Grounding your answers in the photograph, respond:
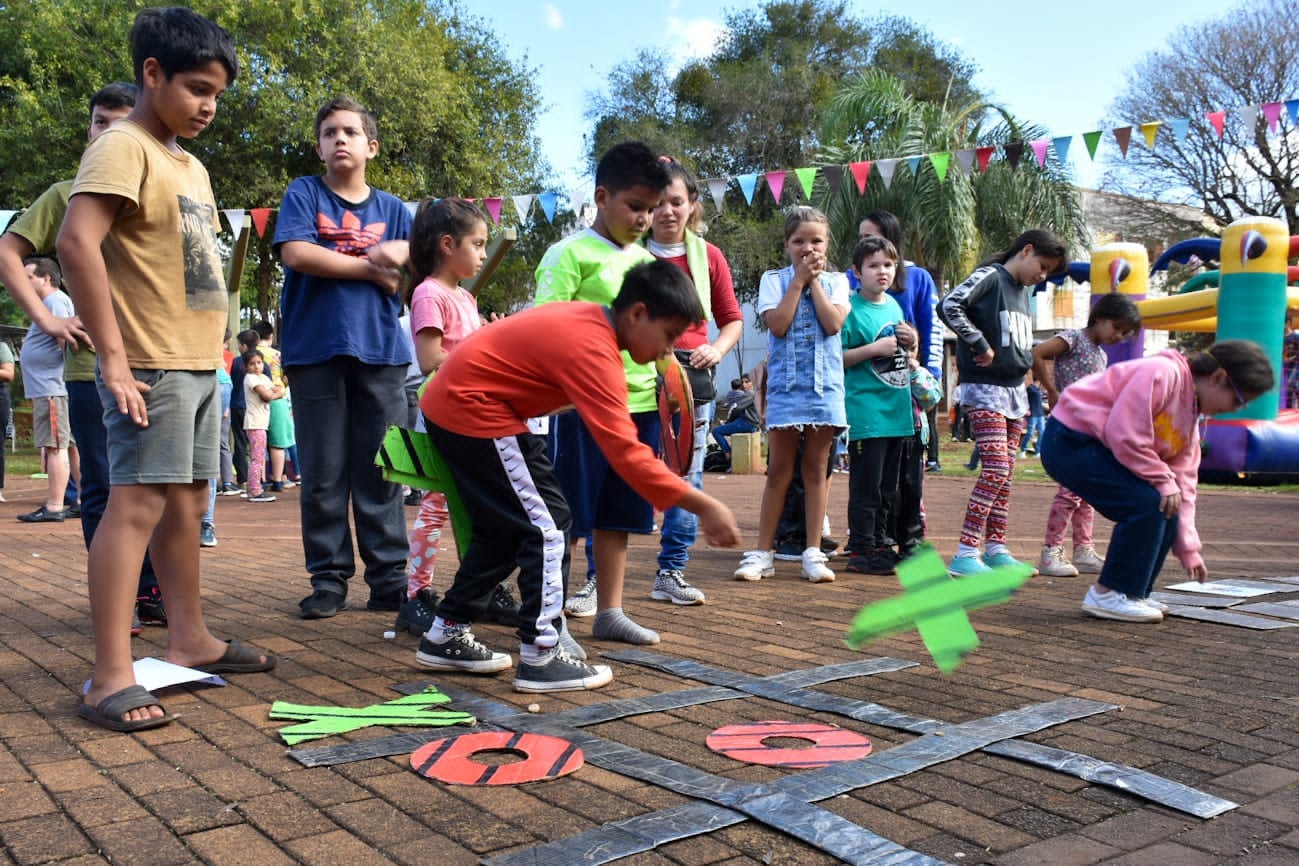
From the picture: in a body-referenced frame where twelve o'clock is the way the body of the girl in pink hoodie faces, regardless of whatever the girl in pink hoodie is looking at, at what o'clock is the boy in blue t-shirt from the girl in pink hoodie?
The boy in blue t-shirt is roughly at 5 o'clock from the girl in pink hoodie.

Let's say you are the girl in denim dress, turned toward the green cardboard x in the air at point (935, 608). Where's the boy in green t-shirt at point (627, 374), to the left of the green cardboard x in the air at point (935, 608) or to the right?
right

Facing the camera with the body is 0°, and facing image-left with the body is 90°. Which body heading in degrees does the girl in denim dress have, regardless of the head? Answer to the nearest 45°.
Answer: approximately 0°

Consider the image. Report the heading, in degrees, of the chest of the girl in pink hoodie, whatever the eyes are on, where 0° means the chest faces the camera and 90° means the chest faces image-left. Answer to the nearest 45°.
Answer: approximately 270°

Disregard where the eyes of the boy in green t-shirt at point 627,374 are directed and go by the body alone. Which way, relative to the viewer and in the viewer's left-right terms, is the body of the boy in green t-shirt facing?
facing the viewer and to the right of the viewer

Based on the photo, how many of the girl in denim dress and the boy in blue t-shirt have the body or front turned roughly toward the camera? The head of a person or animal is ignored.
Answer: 2

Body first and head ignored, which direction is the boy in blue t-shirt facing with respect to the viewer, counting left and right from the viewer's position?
facing the viewer

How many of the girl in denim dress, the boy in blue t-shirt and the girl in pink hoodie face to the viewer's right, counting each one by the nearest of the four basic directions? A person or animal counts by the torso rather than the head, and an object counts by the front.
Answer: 1

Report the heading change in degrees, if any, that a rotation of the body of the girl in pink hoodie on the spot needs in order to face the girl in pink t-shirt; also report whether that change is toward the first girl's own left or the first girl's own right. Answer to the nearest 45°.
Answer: approximately 135° to the first girl's own right

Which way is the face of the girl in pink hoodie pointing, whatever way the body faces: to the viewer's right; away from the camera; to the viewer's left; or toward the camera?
to the viewer's right

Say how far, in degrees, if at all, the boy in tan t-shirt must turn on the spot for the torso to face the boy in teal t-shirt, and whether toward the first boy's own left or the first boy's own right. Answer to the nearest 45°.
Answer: approximately 90° to the first boy's own left

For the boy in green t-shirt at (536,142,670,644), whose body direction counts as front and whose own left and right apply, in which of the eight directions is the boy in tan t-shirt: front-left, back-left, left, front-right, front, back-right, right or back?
right

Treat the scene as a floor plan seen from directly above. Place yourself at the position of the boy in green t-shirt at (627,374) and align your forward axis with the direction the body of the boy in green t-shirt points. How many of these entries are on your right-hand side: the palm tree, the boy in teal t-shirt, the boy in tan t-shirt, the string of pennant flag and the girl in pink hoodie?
1

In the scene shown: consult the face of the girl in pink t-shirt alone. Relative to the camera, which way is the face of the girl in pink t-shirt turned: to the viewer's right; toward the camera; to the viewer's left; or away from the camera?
to the viewer's right

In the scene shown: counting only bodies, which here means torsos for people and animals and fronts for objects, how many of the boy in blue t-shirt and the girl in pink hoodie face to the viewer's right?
1

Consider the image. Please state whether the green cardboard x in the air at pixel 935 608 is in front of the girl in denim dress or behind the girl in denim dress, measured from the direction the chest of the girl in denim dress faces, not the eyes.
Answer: in front
